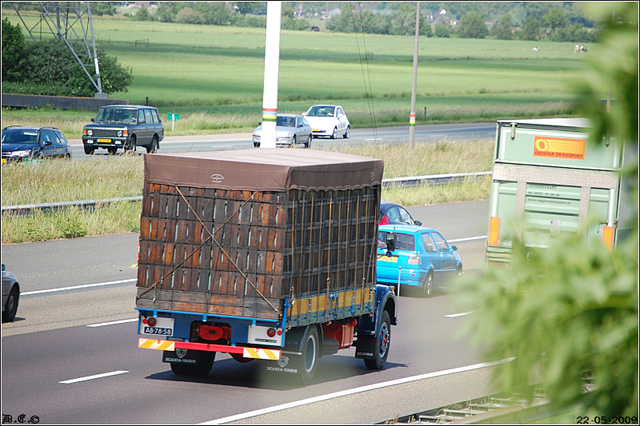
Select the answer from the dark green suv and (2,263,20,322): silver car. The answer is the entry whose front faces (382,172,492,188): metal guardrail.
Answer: the silver car

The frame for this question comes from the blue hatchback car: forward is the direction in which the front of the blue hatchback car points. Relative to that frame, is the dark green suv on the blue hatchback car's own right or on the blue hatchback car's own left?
on the blue hatchback car's own left

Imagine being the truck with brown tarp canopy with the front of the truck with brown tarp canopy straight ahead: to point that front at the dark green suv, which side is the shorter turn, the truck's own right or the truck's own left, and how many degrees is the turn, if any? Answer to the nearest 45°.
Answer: approximately 45° to the truck's own left

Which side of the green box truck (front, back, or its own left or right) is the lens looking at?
back

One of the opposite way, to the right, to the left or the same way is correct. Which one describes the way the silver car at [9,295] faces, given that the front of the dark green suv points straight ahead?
the opposite way

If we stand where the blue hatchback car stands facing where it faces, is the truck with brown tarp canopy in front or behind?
behind

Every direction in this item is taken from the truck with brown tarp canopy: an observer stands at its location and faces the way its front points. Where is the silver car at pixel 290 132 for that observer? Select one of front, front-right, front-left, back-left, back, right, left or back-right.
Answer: front-left

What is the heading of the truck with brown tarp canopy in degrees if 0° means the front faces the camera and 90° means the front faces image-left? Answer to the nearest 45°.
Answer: approximately 225°

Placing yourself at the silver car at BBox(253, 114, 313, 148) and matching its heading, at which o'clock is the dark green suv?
The dark green suv is roughly at 12 o'clock from the silver car.

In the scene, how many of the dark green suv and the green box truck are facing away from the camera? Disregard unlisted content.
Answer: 1

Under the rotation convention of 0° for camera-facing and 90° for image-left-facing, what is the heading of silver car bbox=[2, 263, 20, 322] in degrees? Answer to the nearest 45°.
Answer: approximately 225°

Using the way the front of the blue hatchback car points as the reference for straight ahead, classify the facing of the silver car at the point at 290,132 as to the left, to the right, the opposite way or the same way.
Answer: the opposite way

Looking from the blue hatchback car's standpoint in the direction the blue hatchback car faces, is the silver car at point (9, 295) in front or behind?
behind

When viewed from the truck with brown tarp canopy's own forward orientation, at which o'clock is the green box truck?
The green box truck is roughly at 12 o'clock from the truck with brown tarp canopy.

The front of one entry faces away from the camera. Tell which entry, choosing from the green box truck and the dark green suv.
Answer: the green box truck
